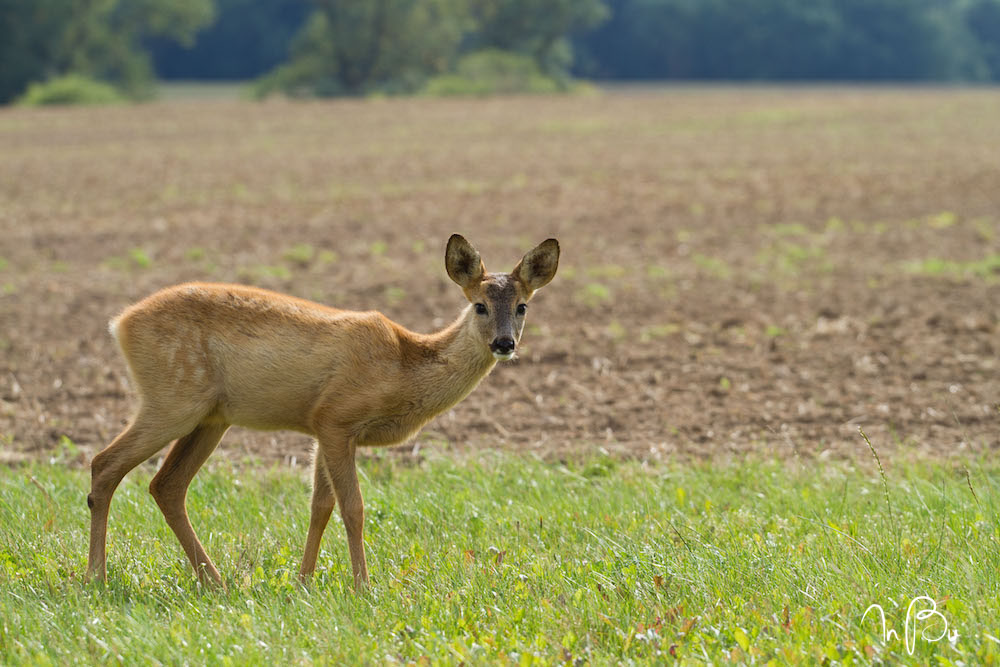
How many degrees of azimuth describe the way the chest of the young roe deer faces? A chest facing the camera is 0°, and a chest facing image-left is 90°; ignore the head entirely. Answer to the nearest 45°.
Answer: approximately 270°
